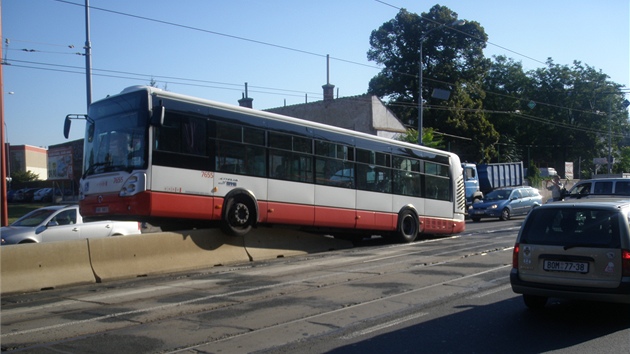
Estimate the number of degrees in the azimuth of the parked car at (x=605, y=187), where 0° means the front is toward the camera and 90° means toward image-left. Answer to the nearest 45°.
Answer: approximately 90°

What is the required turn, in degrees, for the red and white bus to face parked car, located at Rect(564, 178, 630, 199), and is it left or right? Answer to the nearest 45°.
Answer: approximately 135° to its left

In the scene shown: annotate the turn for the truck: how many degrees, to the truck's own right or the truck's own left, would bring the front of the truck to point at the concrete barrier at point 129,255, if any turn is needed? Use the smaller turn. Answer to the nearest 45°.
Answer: approximately 45° to the truck's own left

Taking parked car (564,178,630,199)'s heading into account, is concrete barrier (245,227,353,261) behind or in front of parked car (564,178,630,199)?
in front

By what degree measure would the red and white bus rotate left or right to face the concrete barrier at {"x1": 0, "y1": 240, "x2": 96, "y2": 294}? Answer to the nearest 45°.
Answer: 0° — it already faces it

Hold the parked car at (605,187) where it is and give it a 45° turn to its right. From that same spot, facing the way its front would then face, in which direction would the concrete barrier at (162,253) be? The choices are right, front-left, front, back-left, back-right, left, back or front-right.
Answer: left

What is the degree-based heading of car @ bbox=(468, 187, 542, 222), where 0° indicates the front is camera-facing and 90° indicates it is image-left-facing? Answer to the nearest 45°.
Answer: approximately 45°

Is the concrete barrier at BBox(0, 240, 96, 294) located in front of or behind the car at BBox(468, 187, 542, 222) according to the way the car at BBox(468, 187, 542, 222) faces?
in front

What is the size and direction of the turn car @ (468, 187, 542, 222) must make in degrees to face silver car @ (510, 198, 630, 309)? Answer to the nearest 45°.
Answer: approximately 45° to its left

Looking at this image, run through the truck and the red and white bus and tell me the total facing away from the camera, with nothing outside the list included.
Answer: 0
